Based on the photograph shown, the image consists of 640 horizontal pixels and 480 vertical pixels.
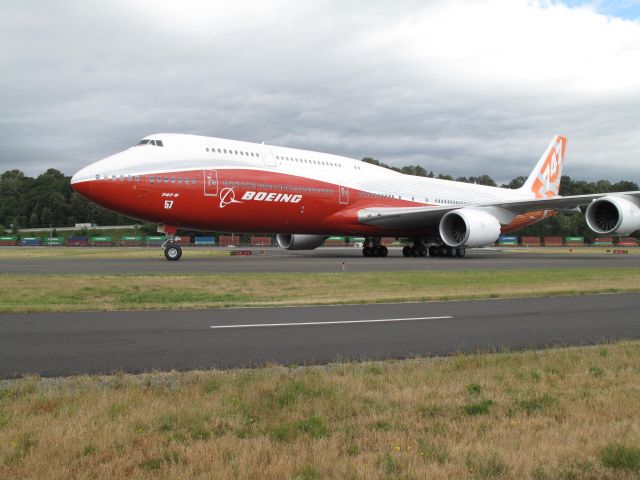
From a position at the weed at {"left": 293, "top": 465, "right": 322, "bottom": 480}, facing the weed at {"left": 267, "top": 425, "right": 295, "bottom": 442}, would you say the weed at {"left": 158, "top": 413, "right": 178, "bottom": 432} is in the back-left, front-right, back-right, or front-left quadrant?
front-left

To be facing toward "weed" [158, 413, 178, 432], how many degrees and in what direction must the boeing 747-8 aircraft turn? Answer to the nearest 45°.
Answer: approximately 45° to its left

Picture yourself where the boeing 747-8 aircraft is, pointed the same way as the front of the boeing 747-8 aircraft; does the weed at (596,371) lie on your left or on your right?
on your left

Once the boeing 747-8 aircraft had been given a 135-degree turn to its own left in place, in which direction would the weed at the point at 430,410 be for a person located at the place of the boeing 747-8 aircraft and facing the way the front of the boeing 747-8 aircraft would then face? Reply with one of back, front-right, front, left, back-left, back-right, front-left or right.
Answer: right

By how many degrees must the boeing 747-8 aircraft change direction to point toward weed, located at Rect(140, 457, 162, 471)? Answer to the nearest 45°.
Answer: approximately 45° to its left

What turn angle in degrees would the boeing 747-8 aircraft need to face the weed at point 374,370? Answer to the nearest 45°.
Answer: approximately 45° to its left

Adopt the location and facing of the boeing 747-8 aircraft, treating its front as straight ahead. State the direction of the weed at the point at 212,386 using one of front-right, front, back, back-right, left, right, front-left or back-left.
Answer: front-left

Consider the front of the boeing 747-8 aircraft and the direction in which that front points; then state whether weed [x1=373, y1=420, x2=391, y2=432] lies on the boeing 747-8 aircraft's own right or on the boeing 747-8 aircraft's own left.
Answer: on the boeing 747-8 aircraft's own left

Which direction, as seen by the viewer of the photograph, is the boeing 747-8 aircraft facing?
facing the viewer and to the left of the viewer

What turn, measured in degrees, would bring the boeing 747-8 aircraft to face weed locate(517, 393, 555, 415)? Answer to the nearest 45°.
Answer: approximately 45° to its left

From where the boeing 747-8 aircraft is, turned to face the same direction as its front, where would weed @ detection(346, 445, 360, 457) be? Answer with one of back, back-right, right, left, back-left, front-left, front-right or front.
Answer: front-left

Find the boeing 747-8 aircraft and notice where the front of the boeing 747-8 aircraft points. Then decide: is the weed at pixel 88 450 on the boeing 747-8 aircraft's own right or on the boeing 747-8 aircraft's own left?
on the boeing 747-8 aircraft's own left

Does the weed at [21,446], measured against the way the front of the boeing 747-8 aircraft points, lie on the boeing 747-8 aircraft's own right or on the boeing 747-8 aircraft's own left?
on the boeing 747-8 aircraft's own left
